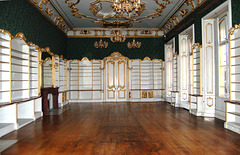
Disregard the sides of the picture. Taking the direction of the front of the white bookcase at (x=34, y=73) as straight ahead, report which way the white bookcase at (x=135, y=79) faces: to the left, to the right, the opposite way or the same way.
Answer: to the right

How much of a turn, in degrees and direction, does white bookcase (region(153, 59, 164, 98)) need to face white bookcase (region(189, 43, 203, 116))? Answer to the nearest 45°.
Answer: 0° — it already faces it

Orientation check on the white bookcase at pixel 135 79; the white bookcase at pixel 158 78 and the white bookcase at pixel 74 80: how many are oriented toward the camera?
3

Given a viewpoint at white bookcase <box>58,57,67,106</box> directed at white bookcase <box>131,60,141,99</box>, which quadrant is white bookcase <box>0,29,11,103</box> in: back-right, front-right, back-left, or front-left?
back-right

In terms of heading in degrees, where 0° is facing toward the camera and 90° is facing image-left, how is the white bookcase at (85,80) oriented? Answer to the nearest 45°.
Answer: approximately 0°

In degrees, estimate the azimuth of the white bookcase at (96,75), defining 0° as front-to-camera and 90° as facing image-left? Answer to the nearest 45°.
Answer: approximately 0°

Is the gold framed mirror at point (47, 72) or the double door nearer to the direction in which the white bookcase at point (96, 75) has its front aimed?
the gold framed mirror

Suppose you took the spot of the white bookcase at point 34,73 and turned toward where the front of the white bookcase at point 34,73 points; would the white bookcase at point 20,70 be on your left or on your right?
on your right

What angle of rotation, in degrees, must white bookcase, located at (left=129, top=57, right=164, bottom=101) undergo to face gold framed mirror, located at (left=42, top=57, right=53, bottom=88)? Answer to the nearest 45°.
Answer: approximately 45° to its right

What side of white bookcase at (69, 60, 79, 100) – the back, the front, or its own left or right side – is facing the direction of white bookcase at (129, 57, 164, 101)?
left

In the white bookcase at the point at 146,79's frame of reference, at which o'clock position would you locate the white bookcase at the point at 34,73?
the white bookcase at the point at 34,73 is roughly at 1 o'clock from the white bookcase at the point at 146,79.

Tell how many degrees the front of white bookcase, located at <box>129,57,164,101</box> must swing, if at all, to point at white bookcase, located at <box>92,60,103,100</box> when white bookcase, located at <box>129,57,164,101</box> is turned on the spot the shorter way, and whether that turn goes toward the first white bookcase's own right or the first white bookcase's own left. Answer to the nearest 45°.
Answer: approximately 90° to the first white bookcase's own right

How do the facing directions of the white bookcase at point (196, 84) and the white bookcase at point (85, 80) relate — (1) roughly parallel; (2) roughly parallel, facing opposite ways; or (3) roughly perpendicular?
roughly perpendicular
